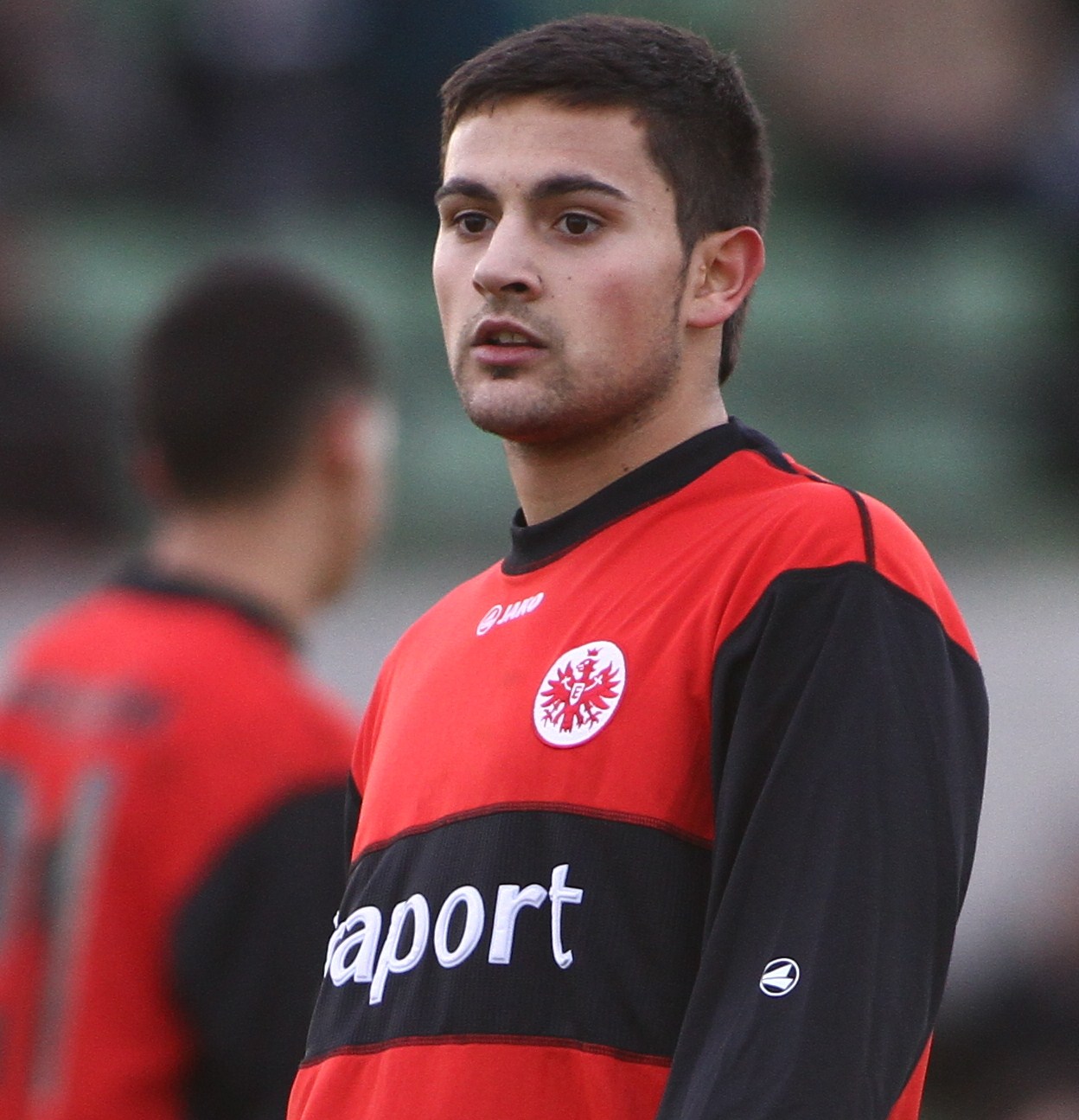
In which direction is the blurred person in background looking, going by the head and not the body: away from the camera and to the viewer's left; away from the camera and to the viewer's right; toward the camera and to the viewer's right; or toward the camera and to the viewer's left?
away from the camera and to the viewer's right

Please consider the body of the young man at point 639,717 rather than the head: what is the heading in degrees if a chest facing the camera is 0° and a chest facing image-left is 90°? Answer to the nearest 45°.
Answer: approximately 45°

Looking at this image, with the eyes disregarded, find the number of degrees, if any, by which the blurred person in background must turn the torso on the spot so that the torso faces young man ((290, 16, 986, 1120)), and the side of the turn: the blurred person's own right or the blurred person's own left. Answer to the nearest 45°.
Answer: approximately 135° to the blurred person's own right

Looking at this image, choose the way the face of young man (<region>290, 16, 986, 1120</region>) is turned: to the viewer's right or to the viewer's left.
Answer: to the viewer's left

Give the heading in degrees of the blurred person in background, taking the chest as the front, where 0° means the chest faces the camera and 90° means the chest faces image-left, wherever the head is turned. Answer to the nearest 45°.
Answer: approximately 225°

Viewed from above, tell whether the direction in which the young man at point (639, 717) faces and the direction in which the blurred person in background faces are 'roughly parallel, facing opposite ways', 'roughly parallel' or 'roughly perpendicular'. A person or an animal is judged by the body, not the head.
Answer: roughly parallel, facing opposite ways

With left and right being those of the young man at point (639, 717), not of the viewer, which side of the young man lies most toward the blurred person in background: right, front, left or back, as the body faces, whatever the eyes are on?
right
